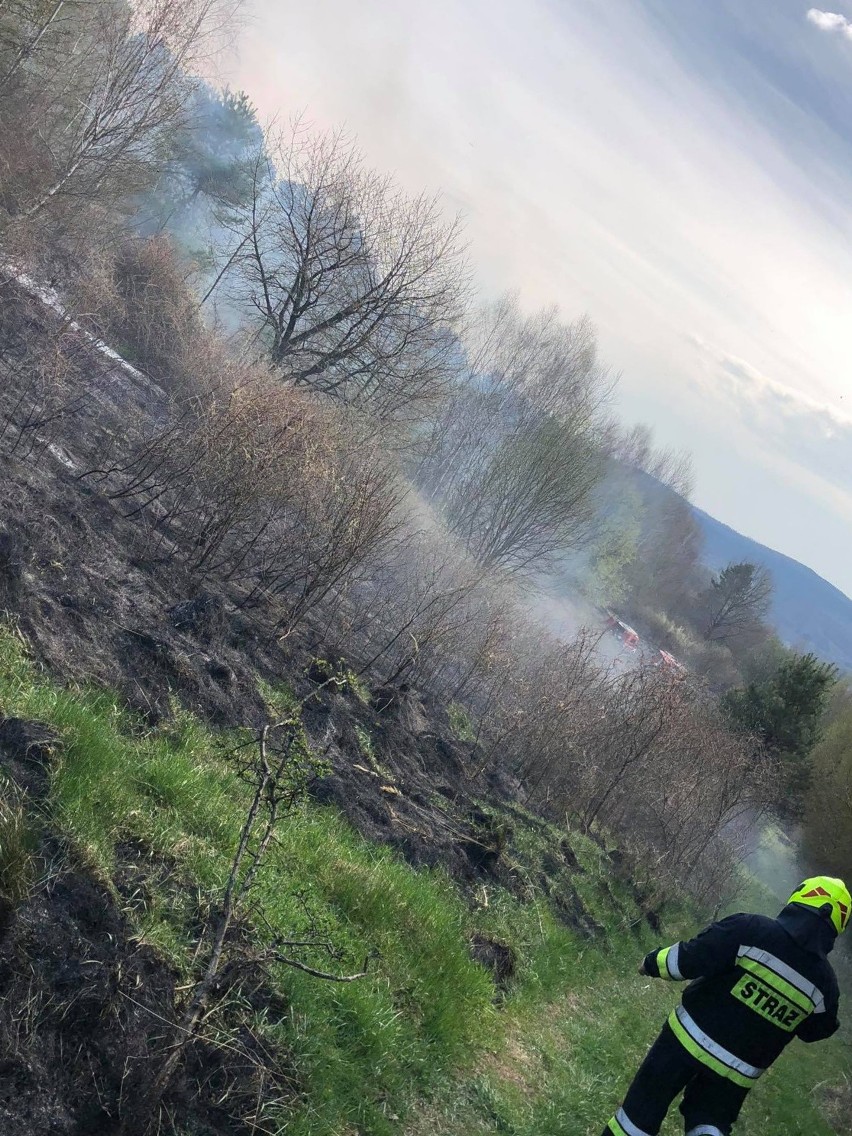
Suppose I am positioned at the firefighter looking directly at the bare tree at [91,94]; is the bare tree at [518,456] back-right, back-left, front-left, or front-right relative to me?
front-right

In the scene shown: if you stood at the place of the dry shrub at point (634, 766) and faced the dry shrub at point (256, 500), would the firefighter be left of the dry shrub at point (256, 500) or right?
left

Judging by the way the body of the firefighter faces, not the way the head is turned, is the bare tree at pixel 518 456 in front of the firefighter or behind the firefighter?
in front

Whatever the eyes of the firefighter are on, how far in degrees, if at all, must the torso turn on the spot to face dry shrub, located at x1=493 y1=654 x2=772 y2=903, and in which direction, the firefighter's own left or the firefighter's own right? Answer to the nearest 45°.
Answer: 0° — they already face it

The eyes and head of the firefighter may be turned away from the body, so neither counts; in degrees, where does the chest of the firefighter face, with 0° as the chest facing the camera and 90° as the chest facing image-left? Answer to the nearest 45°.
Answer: approximately 180°

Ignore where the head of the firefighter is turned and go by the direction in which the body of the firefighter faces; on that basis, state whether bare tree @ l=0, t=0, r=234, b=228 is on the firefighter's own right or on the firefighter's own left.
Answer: on the firefighter's own left
